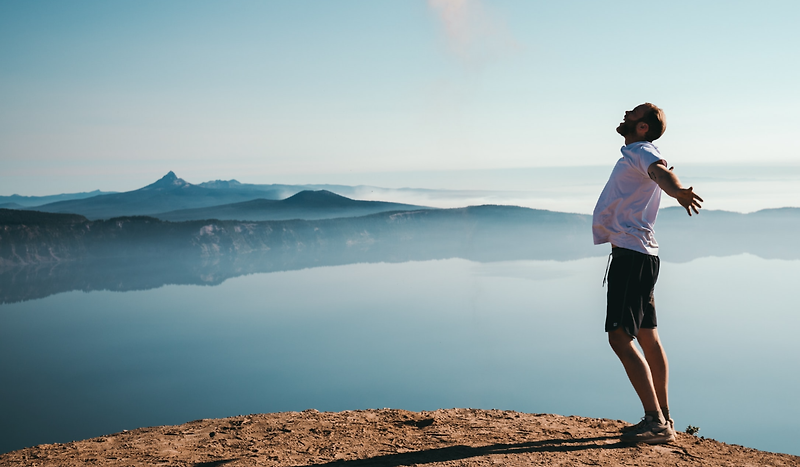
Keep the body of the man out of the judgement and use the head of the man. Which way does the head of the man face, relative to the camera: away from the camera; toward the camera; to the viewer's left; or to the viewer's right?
to the viewer's left

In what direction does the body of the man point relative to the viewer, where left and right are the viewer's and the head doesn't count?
facing to the left of the viewer
